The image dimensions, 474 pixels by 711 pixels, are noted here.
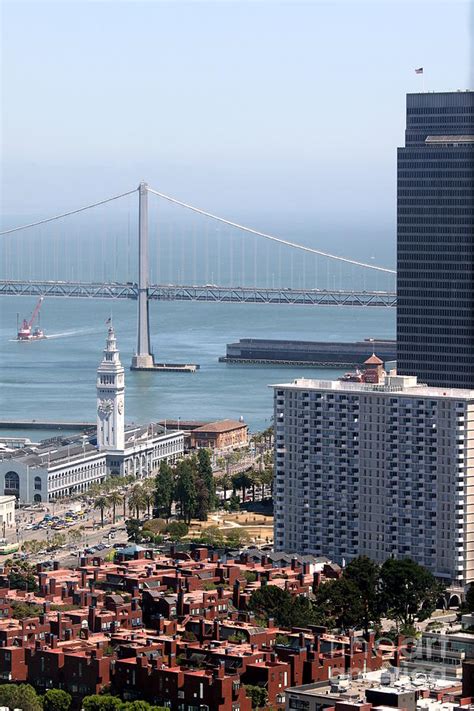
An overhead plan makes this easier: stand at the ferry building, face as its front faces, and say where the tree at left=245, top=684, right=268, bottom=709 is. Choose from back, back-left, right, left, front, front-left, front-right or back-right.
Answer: front-right

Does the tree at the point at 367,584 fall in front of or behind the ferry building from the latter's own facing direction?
in front

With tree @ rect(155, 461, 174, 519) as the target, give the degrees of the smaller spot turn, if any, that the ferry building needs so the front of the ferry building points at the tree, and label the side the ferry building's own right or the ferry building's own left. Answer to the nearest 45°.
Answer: approximately 45° to the ferry building's own right

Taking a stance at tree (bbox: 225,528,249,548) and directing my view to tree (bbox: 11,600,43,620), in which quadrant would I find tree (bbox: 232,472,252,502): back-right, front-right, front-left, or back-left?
back-right

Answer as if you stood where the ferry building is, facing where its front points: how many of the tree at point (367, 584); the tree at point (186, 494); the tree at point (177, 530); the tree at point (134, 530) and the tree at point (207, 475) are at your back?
0

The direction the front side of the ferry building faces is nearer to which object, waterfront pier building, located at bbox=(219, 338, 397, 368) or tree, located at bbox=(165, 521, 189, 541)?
the tree

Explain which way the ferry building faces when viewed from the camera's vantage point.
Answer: facing the viewer and to the right of the viewer

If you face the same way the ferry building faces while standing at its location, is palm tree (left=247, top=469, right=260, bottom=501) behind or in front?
in front

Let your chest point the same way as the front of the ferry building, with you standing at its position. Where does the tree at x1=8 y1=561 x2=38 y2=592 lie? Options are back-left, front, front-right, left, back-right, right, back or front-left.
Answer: front-right

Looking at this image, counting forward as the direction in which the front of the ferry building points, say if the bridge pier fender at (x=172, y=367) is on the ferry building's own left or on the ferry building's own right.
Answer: on the ferry building's own left

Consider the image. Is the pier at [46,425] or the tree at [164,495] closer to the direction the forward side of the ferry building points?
the tree

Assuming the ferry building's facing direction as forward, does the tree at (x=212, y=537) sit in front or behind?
in front

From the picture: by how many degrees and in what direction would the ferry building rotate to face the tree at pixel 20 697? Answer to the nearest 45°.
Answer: approximately 45° to its right

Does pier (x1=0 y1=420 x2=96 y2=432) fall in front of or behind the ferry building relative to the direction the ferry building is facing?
behind

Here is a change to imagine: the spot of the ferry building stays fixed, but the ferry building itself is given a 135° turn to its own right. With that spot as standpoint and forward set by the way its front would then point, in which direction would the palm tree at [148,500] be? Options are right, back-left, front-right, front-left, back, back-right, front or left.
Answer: left
